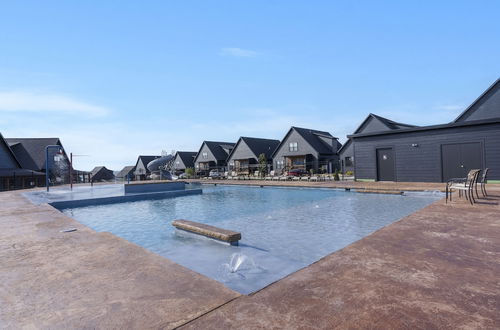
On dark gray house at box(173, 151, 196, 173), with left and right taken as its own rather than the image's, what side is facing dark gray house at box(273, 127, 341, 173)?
left

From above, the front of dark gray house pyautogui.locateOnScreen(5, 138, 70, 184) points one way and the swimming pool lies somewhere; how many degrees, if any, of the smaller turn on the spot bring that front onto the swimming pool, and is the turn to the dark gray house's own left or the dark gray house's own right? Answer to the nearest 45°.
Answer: approximately 45° to the dark gray house's own right

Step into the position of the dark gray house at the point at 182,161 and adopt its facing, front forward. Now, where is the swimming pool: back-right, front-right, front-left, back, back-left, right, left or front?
front-left

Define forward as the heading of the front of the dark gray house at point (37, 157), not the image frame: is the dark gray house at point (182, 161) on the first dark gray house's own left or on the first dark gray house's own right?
on the first dark gray house's own left

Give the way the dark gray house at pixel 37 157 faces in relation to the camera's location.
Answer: facing the viewer and to the right of the viewer

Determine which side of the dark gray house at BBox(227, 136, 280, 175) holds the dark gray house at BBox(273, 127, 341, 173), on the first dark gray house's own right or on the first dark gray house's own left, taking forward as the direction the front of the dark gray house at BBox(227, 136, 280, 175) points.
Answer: on the first dark gray house's own left

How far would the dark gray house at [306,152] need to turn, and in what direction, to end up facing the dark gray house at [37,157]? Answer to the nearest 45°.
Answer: approximately 45° to its right

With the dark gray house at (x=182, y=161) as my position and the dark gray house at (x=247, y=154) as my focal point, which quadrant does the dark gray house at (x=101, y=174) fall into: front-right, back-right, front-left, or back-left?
back-right

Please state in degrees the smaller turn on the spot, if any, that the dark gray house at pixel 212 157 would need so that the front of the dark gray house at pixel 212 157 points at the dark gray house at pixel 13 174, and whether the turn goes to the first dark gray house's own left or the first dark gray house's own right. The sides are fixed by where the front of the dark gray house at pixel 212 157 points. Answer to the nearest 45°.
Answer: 0° — it already faces it

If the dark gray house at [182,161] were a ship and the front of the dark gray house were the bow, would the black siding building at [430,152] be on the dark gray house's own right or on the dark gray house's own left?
on the dark gray house's own left
